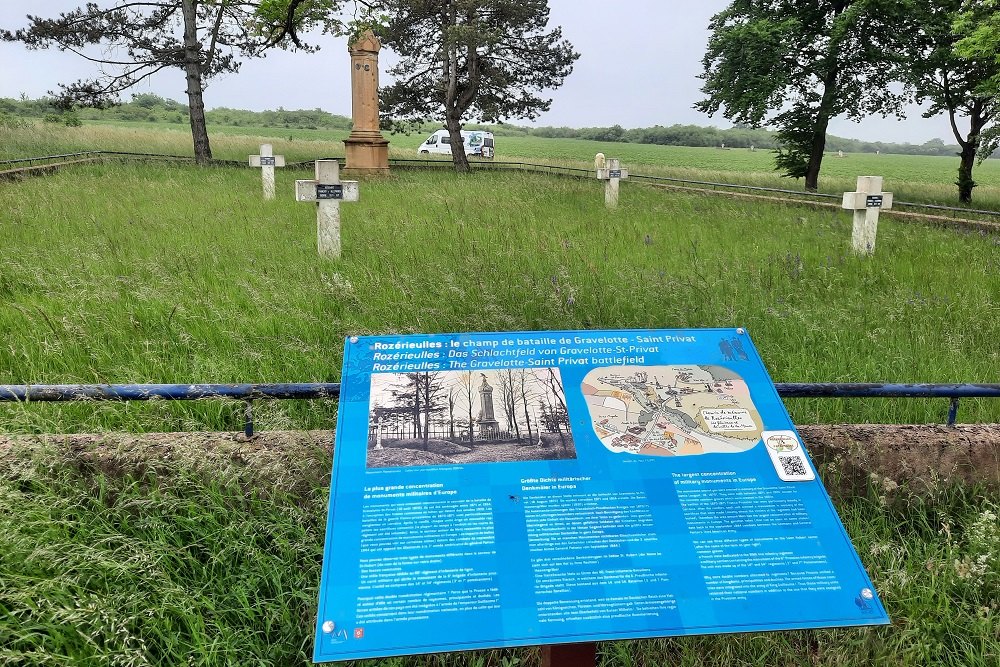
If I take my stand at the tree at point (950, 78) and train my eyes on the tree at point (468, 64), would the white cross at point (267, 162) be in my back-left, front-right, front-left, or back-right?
front-left

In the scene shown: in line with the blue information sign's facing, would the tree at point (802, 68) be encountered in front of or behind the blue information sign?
behind

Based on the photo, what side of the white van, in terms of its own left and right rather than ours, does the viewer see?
left

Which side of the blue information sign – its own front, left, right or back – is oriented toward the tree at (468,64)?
back

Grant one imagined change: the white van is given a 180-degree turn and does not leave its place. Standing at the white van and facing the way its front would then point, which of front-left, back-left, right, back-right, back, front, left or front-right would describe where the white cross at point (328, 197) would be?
right

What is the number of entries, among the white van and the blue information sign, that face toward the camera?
1

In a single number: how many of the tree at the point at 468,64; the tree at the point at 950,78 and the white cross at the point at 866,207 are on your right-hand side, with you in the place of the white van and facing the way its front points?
0

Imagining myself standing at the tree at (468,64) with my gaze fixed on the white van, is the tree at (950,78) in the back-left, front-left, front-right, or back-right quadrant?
back-right

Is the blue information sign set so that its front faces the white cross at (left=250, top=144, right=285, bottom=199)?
no

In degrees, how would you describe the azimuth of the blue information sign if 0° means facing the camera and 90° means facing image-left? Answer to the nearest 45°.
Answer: approximately 0°

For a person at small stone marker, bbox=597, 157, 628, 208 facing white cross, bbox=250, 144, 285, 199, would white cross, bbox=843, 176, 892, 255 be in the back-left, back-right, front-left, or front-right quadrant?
back-left

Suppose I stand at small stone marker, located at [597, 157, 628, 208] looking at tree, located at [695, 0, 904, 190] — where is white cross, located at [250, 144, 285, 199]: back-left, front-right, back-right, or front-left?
back-left

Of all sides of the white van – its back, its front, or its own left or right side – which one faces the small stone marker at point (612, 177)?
left

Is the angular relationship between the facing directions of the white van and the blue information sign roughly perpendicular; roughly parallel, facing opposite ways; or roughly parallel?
roughly perpendicular

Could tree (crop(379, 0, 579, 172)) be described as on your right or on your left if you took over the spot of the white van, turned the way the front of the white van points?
on your left

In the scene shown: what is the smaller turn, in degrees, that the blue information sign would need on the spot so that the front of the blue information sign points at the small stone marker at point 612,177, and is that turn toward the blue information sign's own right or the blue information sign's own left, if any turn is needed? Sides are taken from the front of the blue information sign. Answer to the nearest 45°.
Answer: approximately 180°
